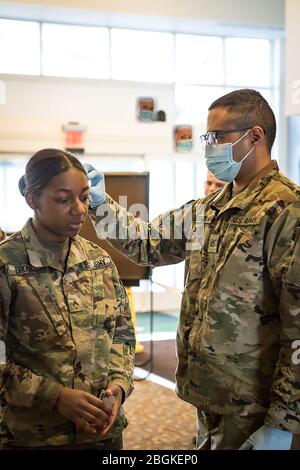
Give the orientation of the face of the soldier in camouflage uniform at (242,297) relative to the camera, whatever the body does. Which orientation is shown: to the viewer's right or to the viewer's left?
to the viewer's left

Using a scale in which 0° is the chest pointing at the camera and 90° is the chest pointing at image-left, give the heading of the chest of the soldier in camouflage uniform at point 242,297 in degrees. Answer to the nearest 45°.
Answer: approximately 45°

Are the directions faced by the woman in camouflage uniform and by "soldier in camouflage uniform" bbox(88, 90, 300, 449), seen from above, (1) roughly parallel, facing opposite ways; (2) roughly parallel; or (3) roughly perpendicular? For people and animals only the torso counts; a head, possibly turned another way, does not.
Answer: roughly perpendicular

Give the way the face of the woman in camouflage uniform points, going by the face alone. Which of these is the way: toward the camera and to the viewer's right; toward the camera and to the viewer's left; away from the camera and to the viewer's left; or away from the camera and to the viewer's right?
toward the camera and to the viewer's right

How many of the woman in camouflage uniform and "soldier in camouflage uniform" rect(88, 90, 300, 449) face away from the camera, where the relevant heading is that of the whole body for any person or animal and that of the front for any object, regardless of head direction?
0

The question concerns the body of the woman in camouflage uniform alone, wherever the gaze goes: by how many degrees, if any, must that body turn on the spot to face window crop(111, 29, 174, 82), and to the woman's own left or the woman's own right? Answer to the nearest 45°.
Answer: approximately 135° to the woman's own left

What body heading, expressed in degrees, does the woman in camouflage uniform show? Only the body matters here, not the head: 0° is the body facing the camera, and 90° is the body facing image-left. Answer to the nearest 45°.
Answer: approximately 315°

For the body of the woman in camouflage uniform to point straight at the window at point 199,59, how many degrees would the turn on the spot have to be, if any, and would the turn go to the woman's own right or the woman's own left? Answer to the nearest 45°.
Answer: approximately 135° to the woman's own left

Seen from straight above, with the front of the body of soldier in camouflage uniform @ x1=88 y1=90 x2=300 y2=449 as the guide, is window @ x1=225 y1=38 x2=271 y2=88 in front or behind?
behind
